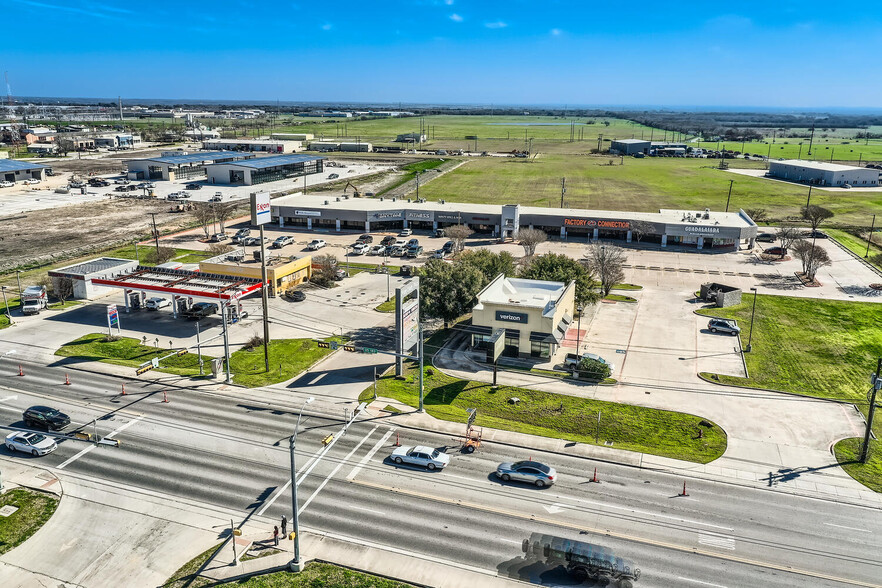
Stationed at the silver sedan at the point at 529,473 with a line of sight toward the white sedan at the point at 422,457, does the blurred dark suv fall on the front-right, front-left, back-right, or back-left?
back-left

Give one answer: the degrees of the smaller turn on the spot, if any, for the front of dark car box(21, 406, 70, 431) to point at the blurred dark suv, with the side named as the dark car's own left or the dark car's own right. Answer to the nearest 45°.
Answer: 0° — it already faces it

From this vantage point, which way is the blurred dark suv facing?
to the viewer's right

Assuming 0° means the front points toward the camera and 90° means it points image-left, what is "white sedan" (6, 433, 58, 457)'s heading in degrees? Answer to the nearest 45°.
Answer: approximately 315°

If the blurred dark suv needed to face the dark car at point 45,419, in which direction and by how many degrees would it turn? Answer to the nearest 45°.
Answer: approximately 180°
